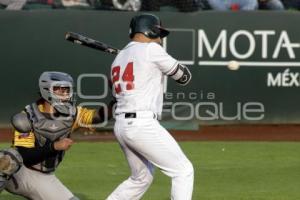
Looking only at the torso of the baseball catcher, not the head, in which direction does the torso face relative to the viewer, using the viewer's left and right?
facing the viewer and to the right of the viewer

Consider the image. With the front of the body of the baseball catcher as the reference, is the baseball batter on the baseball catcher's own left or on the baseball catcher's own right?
on the baseball catcher's own left

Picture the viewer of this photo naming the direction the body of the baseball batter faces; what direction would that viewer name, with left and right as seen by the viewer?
facing away from the viewer and to the right of the viewer

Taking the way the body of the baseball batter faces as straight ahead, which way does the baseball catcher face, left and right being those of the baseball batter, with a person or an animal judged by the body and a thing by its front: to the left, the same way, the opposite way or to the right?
to the right

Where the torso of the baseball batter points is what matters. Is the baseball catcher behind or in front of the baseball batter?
behind

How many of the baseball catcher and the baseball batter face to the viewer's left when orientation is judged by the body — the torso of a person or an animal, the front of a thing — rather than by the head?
0
